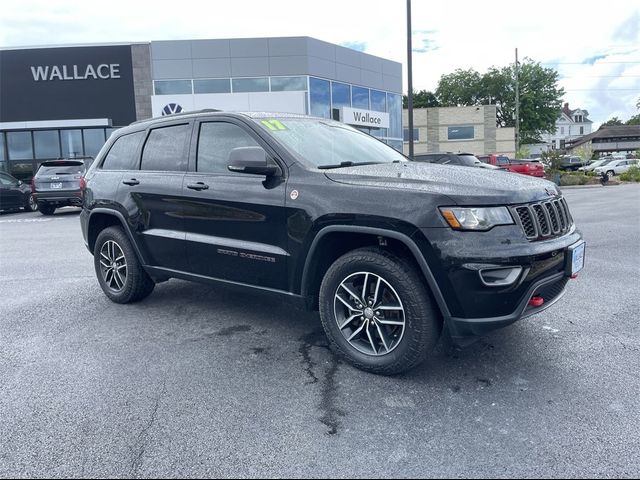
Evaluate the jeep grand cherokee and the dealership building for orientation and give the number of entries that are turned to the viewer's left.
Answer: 0

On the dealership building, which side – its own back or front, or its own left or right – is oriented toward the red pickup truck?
left

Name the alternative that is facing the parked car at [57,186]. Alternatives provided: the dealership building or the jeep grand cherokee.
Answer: the dealership building

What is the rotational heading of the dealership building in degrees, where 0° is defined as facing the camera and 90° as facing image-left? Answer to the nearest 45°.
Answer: approximately 0°

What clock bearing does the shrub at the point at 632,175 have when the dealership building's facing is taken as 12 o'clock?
The shrub is roughly at 9 o'clock from the dealership building.

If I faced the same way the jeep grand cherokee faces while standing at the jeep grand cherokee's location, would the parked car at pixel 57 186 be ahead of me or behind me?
behind

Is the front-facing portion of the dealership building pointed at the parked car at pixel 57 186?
yes

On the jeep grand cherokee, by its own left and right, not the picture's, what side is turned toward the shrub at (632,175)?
left

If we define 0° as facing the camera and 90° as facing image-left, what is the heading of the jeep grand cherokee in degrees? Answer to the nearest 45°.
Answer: approximately 315°

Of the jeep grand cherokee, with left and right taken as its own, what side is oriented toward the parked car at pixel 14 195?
back
